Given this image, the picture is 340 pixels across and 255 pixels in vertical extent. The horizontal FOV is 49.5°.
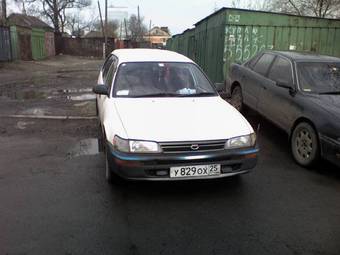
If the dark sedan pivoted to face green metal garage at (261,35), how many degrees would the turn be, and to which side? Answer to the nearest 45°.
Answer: approximately 135° to its left

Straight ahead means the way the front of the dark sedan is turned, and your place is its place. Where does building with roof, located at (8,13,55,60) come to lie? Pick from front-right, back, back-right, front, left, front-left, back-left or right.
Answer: back

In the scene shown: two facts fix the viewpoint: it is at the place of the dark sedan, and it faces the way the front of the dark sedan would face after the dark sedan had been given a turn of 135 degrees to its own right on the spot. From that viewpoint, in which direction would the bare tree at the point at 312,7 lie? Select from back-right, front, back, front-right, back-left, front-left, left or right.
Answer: right

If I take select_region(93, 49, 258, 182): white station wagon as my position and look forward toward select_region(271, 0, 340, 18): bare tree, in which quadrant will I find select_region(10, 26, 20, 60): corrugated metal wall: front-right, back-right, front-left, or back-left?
front-left

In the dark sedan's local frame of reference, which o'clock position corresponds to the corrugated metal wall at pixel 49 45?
The corrugated metal wall is roughly at 6 o'clock from the dark sedan.

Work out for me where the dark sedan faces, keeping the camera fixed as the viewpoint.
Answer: facing the viewer and to the right of the viewer

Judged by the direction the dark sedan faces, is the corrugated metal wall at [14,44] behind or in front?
behind

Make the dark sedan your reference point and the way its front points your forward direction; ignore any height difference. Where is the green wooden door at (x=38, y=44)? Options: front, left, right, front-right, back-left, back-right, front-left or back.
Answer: back

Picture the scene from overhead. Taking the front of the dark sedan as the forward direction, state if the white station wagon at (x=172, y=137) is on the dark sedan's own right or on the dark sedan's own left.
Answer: on the dark sedan's own right

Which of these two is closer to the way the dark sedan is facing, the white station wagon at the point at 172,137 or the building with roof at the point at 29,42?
the white station wagon
